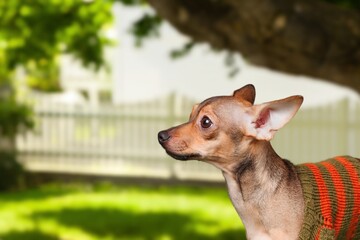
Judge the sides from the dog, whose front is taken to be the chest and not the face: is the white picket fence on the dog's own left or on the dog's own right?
on the dog's own right

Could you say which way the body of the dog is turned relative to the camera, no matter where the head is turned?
to the viewer's left
